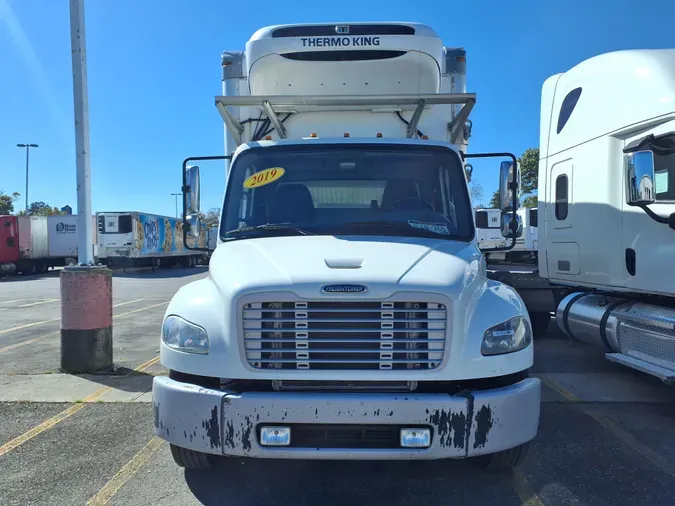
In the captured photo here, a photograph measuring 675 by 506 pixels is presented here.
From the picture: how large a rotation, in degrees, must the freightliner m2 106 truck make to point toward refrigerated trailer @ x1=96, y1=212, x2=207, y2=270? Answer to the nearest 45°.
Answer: approximately 135° to its right

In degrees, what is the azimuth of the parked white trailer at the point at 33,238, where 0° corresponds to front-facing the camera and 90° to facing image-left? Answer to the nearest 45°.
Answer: approximately 45°

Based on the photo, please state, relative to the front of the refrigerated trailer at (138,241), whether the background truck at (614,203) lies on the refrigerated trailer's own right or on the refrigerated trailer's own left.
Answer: on the refrigerated trailer's own left

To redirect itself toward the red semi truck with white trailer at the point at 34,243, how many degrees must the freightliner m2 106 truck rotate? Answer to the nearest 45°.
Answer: approximately 135° to its right

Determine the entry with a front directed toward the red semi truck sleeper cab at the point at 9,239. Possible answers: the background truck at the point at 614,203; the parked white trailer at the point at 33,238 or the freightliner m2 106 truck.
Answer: the parked white trailer

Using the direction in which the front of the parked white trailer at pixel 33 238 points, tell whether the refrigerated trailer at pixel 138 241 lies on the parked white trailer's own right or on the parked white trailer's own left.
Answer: on the parked white trailer's own left

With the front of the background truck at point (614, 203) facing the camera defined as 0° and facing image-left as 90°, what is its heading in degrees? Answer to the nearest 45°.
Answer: approximately 315°

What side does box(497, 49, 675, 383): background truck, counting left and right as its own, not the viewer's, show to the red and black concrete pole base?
right
